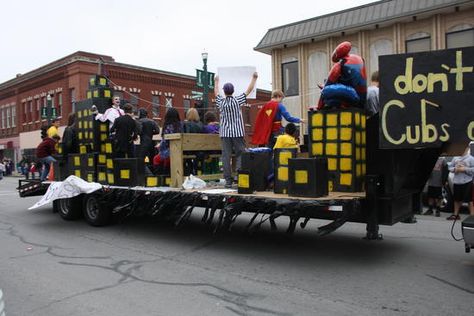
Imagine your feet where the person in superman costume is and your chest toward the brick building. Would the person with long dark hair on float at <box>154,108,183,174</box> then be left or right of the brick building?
left

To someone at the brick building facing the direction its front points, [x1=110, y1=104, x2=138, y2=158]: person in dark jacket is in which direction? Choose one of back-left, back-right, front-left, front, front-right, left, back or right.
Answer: front-left

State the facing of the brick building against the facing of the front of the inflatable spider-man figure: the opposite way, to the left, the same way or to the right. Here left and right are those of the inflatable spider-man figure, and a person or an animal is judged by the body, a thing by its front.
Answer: to the left

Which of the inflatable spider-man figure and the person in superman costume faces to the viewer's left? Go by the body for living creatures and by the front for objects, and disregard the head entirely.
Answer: the inflatable spider-man figure

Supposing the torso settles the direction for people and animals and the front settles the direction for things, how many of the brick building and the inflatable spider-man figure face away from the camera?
0
